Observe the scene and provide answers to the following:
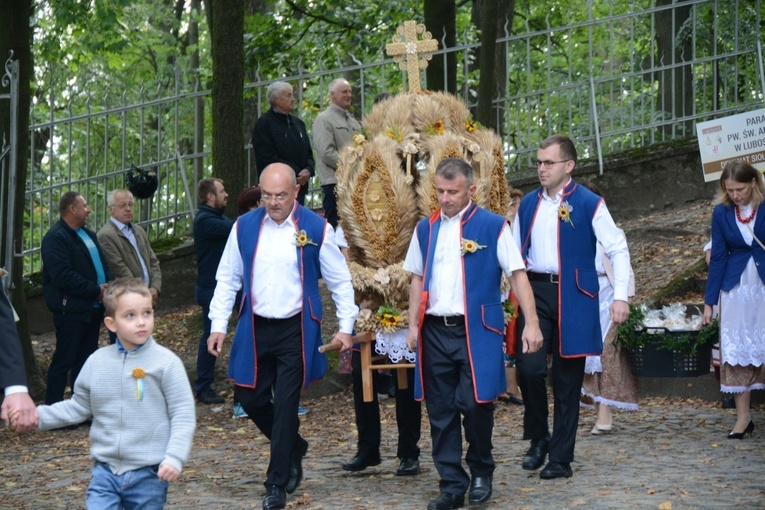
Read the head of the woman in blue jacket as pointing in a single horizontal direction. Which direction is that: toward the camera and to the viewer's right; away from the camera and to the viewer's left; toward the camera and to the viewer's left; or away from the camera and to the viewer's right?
toward the camera and to the viewer's left

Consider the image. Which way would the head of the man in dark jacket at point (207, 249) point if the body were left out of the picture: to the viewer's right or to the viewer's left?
to the viewer's right

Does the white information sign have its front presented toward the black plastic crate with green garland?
yes

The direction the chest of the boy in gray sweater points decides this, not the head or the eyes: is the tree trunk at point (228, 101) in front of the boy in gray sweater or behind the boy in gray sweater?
behind

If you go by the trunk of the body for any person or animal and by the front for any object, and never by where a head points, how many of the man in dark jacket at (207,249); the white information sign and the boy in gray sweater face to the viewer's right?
1

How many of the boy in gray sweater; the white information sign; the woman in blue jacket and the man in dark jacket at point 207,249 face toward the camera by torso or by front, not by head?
3

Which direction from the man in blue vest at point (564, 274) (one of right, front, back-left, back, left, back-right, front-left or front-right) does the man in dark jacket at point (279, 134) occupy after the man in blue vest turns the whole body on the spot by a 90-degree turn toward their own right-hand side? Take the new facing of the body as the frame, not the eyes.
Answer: front

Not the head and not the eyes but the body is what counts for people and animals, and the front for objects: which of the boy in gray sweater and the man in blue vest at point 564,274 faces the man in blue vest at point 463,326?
the man in blue vest at point 564,274

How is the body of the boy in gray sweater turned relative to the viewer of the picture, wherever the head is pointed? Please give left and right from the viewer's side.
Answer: facing the viewer

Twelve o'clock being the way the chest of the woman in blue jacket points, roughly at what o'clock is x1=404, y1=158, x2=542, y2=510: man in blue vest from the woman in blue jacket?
The man in blue vest is roughly at 1 o'clock from the woman in blue jacket.

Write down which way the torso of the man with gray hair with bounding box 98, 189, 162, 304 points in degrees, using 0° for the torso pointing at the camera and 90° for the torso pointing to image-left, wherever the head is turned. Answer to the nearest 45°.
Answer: approximately 315°

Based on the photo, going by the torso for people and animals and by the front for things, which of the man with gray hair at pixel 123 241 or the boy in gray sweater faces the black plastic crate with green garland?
the man with gray hair

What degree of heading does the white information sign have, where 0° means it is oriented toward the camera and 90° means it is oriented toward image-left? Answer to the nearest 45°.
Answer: approximately 0°
